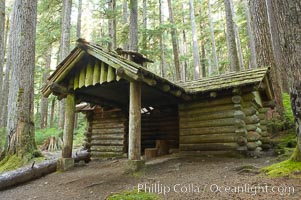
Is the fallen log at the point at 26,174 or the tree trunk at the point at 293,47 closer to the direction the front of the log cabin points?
the fallen log

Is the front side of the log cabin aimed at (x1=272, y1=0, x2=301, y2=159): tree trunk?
no

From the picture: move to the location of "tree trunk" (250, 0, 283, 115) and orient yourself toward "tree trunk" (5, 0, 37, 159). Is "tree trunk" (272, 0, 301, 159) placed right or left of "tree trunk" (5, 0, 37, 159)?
left

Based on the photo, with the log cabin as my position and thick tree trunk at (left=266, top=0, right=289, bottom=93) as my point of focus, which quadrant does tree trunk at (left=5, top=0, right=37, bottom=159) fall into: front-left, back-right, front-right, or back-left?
back-left

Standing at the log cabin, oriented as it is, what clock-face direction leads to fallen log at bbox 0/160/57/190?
The fallen log is roughly at 1 o'clock from the log cabin.

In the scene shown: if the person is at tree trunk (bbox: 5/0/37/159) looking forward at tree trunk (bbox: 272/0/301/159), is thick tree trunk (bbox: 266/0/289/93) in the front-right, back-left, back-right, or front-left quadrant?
front-left

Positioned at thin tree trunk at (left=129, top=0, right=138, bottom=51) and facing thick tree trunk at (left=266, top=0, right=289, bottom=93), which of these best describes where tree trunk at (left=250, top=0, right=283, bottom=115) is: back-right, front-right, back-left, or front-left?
front-right

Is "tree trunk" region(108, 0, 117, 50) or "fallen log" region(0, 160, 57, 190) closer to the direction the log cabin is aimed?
the fallen log

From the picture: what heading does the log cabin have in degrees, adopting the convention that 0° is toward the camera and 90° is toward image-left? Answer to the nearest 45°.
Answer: approximately 45°

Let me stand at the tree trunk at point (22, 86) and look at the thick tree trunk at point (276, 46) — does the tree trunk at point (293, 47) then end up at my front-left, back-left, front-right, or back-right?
front-right

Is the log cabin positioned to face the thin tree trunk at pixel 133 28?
no

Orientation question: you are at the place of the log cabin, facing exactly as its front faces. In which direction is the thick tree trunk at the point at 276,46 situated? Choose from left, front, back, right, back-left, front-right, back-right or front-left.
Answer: back
